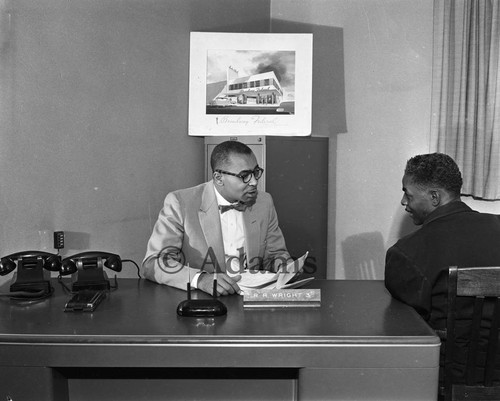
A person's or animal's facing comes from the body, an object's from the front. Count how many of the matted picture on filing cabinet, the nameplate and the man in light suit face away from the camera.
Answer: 0

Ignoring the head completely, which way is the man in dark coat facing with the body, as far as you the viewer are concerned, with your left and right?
facing away from the viewer and to the left of the viewer

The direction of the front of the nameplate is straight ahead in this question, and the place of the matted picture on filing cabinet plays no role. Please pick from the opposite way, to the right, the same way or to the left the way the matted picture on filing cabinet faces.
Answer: the same way

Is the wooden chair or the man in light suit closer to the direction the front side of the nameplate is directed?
the wooden chair

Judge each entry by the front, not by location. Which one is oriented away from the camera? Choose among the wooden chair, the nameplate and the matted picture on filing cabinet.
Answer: the wooden chair

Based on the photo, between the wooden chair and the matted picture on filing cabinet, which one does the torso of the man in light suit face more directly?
the wooden chair

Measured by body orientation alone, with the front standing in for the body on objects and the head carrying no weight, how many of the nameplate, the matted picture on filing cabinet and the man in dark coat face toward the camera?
2

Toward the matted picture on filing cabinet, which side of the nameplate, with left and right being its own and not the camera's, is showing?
back

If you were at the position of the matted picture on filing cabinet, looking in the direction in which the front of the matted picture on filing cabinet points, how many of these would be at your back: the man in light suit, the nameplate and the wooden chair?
0

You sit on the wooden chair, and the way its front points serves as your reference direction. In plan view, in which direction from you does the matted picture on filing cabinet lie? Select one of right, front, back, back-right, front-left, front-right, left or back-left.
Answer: front-left

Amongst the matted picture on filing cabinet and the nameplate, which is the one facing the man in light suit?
the matted picture on filing cabinet

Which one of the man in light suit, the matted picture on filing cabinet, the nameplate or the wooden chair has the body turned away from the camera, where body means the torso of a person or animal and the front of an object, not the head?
the wooden chair

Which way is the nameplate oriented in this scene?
toward the camera

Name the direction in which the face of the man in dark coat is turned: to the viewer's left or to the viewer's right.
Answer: to the viewer's left
